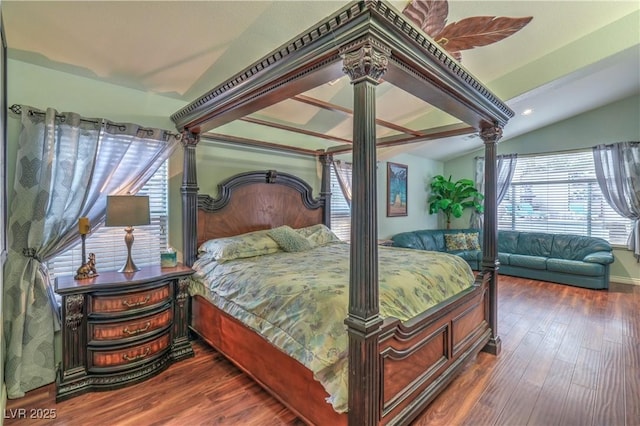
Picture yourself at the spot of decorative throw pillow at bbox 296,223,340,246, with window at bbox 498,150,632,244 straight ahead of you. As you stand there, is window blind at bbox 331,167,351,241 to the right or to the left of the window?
left

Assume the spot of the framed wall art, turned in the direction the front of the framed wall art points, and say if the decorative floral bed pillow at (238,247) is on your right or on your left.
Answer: on your right

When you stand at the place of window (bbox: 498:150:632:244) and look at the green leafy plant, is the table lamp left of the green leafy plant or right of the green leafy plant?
left

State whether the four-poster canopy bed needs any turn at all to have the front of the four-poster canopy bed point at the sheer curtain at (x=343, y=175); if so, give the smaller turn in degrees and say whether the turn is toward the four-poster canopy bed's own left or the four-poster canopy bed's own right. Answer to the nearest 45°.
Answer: approximately 135° to the four-poster canopy bed's own left

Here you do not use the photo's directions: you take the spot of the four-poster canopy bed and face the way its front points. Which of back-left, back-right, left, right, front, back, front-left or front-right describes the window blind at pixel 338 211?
back-left

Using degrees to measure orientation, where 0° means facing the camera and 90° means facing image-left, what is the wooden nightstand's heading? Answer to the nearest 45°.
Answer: approximately 315°

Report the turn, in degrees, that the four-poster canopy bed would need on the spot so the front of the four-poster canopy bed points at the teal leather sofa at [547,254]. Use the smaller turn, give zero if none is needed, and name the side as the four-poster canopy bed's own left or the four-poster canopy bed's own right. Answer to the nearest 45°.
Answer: approximately 90° to the four-poster canopy bed's own left

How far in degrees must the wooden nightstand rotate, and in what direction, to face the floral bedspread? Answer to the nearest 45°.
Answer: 0° — it already faces it

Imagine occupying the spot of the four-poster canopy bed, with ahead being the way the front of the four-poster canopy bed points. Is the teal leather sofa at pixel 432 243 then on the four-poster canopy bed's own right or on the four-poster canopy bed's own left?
on the four-poster canopy bed's own left

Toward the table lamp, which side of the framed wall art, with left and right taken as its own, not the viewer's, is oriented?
right

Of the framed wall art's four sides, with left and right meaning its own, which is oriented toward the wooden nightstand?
right
